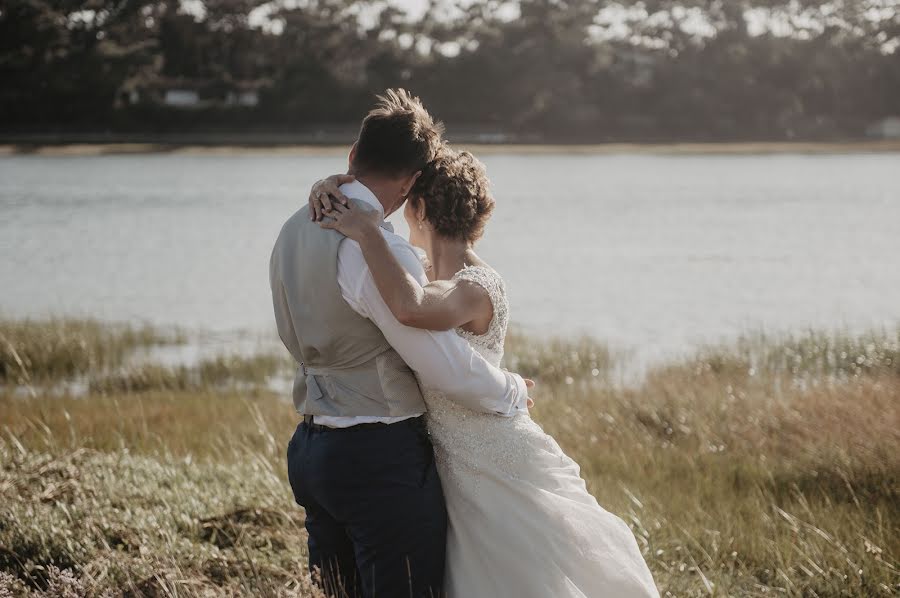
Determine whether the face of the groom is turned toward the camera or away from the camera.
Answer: away from the camera

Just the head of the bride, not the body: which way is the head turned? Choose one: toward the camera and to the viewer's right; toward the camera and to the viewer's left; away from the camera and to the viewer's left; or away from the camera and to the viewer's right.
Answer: away from the camera and to the viewer's left

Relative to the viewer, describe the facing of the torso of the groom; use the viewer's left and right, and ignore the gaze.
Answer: facing away from the viewer and to the right of the viewer

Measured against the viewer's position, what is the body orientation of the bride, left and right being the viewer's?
facing away from the viewer and to the left of the viewer
